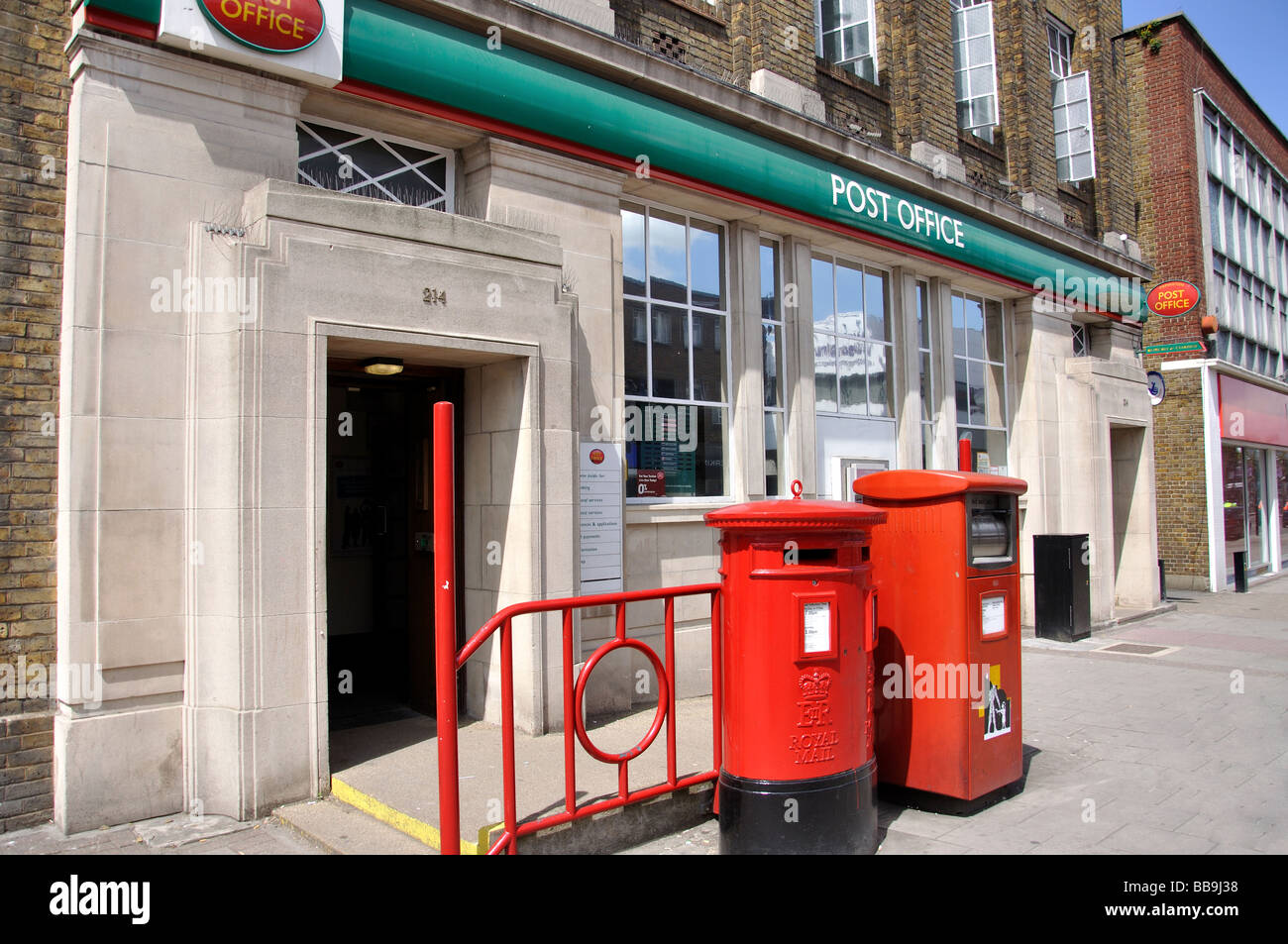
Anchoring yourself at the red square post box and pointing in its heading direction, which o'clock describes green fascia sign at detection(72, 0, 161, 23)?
The green fascia sign is roughly at 4 o'clock from the red square post box.

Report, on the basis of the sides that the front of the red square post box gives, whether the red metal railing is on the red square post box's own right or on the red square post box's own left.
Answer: on the red square post box's own right

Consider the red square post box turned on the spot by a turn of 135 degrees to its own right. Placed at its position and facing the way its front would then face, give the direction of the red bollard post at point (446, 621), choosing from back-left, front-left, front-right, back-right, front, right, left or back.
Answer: front-left

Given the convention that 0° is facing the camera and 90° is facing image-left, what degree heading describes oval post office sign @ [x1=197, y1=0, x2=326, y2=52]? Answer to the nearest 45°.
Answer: approximately 315°

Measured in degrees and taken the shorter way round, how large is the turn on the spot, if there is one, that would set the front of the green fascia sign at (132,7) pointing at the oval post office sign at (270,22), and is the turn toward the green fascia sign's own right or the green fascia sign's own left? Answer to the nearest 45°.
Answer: approximately 45° to the green fascia sign's own left

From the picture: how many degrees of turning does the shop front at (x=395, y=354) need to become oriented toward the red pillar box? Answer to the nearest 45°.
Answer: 0° — it already faces it

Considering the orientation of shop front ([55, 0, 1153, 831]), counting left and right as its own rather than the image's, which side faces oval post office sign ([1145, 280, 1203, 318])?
left

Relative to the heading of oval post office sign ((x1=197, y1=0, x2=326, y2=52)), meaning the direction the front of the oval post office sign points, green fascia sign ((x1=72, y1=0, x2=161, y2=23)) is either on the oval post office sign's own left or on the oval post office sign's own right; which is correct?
on the oval post office sign's own right
